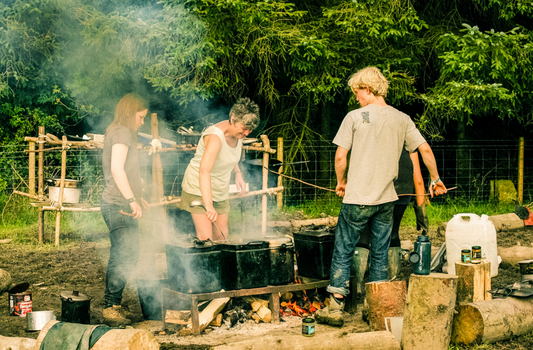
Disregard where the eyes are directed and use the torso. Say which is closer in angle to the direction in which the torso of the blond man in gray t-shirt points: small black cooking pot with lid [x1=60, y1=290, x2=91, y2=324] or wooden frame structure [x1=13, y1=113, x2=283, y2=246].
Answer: the wooden frame structure

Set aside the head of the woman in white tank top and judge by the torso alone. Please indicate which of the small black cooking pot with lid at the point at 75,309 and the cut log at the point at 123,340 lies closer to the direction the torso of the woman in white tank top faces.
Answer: the cut log

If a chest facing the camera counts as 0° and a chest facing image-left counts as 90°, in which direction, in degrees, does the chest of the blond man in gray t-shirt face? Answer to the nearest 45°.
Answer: approximately 180°

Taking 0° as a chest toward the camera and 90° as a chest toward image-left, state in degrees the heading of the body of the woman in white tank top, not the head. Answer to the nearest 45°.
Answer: approximately 315°

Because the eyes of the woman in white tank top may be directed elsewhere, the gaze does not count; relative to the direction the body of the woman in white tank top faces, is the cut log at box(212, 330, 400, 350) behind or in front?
in front

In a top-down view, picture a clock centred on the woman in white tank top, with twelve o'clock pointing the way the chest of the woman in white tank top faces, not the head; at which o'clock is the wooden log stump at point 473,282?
The wooden log stump is roughly at 11 o'clock from the woman in white tank top.

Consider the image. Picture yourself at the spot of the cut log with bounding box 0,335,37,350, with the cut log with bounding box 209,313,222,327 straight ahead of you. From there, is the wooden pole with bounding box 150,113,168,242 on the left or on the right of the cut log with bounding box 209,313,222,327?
left

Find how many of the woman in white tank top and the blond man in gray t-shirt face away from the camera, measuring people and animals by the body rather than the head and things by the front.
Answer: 1

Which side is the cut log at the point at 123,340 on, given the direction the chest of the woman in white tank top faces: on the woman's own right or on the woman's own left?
on the woman's own right

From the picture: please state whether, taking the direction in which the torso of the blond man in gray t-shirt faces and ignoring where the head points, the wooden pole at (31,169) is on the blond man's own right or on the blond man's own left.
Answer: on the blond man's own left

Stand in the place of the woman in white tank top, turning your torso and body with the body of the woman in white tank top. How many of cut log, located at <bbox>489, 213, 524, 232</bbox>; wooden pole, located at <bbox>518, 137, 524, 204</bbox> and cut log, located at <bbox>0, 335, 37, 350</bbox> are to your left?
2

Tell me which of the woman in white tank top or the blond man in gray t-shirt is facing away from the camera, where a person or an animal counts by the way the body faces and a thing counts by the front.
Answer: the blond man in gray t-shirt
